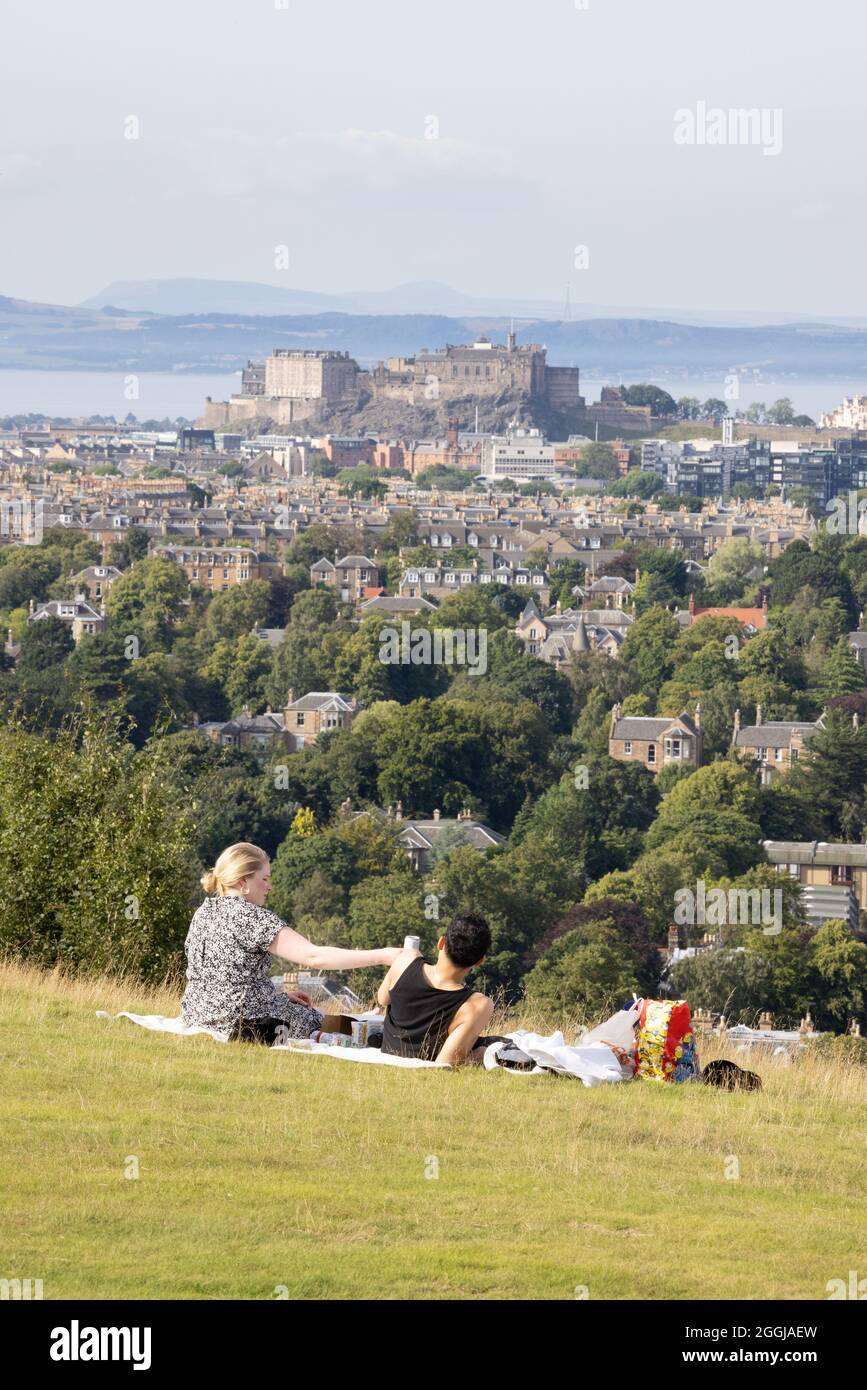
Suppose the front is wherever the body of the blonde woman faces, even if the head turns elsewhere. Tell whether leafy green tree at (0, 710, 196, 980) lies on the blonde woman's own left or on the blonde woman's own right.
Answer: on the blonde woman's own left

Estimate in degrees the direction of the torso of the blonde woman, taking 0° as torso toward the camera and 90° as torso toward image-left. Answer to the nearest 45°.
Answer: approximately 225°

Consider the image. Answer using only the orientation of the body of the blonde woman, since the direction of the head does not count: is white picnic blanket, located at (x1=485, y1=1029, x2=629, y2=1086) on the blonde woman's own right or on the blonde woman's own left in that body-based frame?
on the blonde woman's own right

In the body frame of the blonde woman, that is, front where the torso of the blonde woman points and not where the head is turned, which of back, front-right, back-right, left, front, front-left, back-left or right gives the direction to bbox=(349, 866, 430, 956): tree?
front-left

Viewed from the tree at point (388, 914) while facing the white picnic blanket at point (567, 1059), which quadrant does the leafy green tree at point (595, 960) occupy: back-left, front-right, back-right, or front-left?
front-left

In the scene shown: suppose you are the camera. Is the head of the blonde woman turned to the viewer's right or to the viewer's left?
to the viewer's right

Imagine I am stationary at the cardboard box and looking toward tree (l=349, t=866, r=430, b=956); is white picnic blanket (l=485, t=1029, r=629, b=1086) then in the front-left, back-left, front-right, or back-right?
back-right

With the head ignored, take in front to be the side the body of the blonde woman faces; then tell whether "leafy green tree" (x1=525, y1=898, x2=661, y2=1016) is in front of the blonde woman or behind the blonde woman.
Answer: in front

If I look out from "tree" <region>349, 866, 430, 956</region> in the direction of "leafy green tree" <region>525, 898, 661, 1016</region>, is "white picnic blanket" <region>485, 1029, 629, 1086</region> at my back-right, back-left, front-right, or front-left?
front-right
